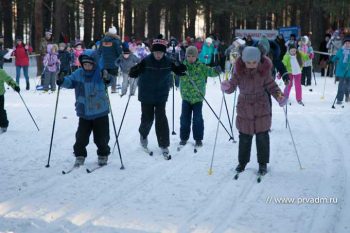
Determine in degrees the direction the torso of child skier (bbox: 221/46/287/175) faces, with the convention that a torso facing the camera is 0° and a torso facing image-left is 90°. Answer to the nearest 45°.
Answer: approximately 0°

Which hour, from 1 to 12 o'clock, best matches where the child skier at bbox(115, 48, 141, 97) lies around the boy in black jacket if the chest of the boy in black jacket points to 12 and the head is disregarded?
The child skier is roughly at 6 o'clock from the boy in black jacket.

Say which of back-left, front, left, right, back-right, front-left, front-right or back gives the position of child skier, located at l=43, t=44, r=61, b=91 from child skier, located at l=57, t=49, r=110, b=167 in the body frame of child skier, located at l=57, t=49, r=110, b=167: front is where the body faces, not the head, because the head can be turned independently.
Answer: back

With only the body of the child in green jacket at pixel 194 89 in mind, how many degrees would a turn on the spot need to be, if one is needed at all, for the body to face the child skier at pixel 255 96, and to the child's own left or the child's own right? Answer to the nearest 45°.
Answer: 0° — they already face them

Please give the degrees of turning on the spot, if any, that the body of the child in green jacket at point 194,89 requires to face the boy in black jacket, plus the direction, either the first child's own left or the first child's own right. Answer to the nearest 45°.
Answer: approximately 45° to the first child's own right

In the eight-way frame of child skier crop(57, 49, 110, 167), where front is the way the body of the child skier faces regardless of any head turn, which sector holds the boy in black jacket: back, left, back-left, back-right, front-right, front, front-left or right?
back-left
